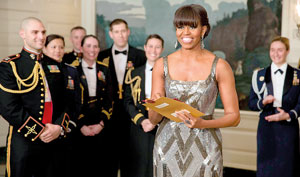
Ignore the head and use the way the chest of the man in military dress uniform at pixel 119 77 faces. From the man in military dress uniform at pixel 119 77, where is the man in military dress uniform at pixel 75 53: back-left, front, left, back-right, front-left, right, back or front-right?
right

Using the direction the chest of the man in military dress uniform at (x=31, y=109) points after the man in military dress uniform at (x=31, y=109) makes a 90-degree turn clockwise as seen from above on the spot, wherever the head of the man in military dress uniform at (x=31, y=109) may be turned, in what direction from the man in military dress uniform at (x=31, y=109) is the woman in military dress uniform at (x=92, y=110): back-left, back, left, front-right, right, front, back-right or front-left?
back

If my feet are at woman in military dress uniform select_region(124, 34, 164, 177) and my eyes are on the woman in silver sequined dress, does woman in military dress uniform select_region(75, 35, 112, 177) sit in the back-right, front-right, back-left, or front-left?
back-right

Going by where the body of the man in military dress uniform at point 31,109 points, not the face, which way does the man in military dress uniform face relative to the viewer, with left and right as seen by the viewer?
facing the viewer and to the right of the viewer

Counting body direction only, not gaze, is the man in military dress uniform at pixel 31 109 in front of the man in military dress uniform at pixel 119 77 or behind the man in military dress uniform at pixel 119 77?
in front

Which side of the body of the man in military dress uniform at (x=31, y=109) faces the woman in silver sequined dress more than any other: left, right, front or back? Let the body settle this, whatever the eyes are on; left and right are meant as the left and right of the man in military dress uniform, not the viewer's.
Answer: front

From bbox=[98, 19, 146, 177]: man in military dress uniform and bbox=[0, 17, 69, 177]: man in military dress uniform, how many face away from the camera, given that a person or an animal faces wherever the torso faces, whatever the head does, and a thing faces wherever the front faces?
0

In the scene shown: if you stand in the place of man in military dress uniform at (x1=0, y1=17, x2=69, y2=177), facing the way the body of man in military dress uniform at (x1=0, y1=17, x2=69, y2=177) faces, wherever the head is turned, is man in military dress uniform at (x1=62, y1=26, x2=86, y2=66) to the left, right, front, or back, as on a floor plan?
left

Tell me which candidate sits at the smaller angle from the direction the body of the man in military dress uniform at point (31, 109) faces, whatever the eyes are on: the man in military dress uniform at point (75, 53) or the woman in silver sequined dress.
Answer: the woman in silver sequined dress

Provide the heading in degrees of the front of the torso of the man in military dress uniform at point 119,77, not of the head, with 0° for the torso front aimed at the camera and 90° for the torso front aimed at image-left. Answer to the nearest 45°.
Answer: approximately 0°

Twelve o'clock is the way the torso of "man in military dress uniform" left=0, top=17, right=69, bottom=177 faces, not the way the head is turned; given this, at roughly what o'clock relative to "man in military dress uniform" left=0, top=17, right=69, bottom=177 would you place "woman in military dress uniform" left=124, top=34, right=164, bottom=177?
"woman in military dress uniform" left=124, top=34, right=164, bottom=177 is roughly at 10 o'clock from "man in military dress uniform" left=0, top=17, right=69, bottom=177.
